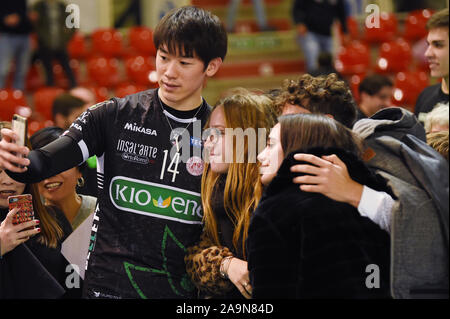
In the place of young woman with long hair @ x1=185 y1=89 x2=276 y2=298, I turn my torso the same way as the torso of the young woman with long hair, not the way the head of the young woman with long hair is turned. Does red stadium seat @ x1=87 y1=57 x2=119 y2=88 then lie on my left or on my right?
on my right

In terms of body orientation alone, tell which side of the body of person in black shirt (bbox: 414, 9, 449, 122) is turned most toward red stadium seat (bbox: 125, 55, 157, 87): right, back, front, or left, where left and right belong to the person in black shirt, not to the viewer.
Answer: right

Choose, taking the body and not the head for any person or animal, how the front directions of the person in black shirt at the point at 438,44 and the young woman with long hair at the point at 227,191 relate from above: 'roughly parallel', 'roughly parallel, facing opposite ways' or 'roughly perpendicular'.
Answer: roughly parallel

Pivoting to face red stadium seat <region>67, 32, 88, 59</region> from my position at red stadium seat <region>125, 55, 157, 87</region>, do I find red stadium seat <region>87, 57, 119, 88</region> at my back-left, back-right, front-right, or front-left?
front-left

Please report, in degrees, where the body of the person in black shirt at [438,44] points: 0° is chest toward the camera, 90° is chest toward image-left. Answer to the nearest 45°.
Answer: approximately 45°

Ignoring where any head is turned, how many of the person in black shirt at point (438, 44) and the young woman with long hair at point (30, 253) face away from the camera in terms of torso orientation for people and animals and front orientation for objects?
0

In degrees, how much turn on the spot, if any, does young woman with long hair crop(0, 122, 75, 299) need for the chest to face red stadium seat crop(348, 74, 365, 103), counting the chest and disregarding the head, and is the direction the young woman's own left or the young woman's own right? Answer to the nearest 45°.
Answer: approximately 180°

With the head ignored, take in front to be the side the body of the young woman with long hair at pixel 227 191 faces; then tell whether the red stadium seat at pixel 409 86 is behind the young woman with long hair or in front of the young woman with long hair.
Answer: behind

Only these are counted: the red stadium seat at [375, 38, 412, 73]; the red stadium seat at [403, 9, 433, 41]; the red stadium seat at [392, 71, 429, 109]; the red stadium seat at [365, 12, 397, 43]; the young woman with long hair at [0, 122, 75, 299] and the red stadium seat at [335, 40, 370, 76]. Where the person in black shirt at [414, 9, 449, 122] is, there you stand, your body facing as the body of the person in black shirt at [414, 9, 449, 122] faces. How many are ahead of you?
1

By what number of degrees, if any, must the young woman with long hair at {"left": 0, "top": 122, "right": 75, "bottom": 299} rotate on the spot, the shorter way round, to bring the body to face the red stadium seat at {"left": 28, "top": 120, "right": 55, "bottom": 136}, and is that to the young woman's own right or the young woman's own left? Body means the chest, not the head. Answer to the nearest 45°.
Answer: approximately 135° to the young woman's own right

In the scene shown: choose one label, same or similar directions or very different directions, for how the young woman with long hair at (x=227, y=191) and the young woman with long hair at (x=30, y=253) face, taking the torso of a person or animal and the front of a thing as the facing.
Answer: same or similar directions

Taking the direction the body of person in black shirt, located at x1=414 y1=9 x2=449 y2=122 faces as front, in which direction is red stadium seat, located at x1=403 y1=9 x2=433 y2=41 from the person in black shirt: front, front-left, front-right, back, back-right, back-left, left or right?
back-right

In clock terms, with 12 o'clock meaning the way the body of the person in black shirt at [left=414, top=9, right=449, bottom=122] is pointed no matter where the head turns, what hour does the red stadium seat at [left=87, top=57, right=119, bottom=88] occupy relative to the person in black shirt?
The red stadium seat is roughly at 3 o'clock from the person in black shirt.

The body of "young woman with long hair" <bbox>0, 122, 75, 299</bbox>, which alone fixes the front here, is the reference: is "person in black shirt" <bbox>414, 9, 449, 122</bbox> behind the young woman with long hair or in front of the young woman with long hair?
behind

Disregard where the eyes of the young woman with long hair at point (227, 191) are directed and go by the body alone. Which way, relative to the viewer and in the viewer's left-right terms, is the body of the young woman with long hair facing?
facing the viewer and to the left of the viewer

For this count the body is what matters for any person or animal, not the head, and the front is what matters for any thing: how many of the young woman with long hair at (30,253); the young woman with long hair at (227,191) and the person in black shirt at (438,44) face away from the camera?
0

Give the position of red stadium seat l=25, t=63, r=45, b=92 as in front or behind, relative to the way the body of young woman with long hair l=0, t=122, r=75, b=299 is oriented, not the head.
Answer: behind
